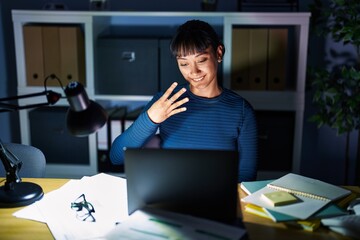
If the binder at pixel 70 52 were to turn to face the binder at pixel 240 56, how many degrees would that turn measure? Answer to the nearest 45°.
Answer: approximately 90° to its left

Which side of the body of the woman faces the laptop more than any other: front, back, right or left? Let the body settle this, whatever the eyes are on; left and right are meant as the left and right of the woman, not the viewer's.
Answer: front

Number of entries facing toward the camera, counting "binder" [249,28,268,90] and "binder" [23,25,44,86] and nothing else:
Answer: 2

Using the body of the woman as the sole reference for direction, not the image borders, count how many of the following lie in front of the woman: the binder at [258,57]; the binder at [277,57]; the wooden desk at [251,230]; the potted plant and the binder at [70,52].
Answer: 1

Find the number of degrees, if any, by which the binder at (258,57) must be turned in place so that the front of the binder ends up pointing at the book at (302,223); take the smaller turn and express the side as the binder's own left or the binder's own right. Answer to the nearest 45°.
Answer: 0° — it already faces it

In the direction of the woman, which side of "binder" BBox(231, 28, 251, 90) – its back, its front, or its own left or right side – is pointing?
front

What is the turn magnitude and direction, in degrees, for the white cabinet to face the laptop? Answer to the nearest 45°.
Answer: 0° — it already faces it

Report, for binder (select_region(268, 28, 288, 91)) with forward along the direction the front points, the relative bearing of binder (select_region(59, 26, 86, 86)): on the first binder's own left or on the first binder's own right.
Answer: on the first binder's own right

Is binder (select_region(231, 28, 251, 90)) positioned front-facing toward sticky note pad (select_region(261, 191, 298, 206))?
yes

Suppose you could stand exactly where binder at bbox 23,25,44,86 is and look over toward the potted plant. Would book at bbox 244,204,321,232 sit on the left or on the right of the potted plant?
right

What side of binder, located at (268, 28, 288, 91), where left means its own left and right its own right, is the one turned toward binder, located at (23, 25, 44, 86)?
right

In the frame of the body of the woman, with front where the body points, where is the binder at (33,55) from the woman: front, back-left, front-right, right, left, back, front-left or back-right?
back-right
